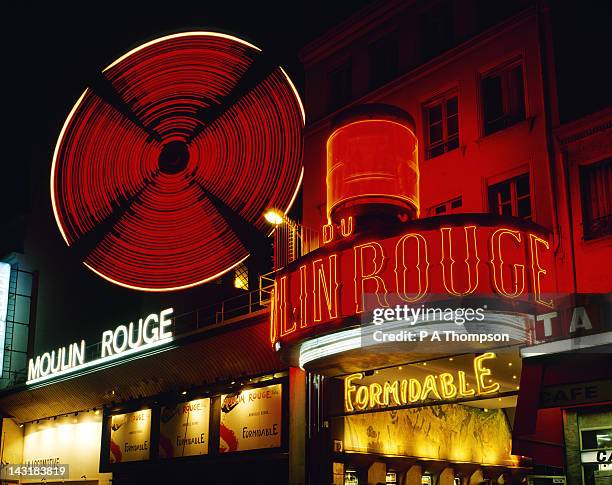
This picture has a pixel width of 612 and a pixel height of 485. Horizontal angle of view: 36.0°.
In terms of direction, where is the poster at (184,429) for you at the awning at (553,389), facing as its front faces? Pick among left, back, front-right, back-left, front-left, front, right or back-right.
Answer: right

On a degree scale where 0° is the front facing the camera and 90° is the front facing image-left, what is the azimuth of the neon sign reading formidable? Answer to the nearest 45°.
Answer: approximately 0°

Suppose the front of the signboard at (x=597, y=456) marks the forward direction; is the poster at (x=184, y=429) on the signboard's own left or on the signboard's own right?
on the signboard's own right

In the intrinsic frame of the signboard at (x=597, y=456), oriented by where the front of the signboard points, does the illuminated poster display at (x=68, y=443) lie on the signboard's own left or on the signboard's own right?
on the signboard's own right

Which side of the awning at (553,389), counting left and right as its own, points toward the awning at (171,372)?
right

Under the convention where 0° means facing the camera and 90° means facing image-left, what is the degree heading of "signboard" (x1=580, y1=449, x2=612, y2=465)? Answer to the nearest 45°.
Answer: approximately 45°
